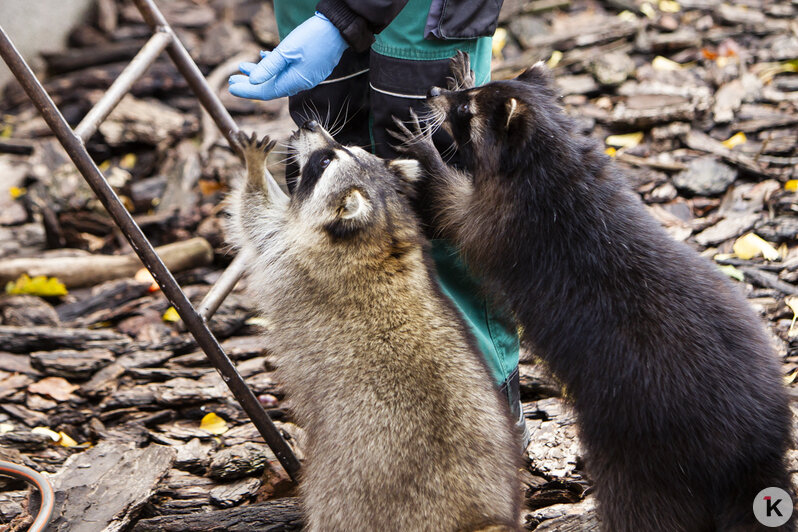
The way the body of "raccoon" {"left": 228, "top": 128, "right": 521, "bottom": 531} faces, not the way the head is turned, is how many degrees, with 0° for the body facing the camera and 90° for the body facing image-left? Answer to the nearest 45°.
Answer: approximately 135°

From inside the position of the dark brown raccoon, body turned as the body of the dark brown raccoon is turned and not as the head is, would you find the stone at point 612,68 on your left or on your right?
on your right

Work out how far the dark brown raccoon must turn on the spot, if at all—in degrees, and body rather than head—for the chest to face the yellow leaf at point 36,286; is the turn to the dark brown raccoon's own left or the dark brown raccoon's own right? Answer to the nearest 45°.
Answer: approximately 45° to the dark brown raccoon's own left

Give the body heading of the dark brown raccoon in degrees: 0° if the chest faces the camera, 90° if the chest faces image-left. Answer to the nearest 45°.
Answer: approximately 135°

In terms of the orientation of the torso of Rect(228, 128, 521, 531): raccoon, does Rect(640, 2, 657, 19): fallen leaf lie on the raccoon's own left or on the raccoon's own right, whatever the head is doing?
on the raccoon's own right

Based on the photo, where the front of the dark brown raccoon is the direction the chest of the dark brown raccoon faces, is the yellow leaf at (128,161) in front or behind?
in front

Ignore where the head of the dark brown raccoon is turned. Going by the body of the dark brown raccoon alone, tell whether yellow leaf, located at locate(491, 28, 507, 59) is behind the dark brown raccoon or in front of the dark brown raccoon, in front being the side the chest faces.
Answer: in front

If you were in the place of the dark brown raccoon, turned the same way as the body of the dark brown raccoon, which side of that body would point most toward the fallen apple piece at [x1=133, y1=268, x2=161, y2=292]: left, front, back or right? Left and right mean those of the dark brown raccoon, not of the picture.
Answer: front

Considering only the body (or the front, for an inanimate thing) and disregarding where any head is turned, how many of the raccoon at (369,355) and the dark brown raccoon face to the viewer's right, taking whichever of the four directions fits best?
0

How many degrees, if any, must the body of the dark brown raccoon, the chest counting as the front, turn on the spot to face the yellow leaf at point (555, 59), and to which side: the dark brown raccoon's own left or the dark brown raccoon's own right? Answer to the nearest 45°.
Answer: approximately 45° to the dark brown raccoon's own right

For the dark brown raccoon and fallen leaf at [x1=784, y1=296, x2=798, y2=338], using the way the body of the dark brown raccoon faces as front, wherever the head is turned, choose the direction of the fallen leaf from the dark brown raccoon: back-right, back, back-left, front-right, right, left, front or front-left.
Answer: right

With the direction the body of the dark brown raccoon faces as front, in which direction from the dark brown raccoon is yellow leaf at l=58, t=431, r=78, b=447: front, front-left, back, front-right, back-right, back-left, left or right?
front-left
